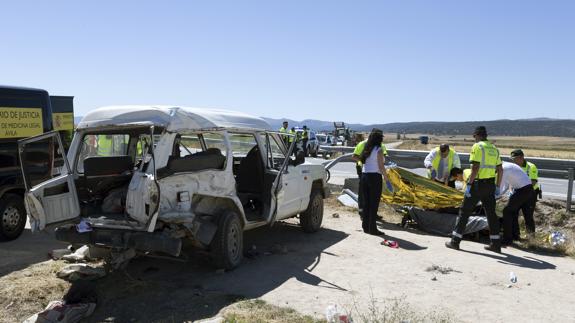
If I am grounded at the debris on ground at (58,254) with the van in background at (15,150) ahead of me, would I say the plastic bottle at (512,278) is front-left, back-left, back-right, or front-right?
back-right

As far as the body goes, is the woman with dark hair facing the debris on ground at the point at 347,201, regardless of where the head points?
no

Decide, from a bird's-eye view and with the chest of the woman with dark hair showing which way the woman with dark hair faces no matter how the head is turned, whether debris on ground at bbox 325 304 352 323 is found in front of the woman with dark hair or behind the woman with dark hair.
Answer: behind

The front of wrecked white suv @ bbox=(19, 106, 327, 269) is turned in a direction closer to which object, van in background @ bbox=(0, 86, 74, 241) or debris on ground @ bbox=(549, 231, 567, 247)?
the debris on ground

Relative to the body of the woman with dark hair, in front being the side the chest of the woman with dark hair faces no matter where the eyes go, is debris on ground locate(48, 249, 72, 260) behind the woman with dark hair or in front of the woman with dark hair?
behind

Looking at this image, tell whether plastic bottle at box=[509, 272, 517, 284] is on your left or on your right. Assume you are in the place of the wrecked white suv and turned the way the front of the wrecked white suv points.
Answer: on your right

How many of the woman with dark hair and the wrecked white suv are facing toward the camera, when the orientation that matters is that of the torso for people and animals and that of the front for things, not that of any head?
0

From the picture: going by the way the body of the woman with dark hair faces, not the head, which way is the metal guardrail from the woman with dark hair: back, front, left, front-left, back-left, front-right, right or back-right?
front

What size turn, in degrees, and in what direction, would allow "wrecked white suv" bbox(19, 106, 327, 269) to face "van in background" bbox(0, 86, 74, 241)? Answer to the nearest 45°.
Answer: approximately 90° to its left

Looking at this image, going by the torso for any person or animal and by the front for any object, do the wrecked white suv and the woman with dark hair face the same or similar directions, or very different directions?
same or similar directions

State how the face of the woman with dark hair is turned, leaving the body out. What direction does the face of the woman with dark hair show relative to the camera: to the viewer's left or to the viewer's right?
to the viewer's right

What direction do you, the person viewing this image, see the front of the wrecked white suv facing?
facing away from the viewer and to the right of the viewer

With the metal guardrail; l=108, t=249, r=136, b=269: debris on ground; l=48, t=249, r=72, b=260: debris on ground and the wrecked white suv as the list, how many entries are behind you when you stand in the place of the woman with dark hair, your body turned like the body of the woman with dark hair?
3

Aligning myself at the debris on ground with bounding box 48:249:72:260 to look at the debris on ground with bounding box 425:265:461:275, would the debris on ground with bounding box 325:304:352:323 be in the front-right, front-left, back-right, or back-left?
front-right

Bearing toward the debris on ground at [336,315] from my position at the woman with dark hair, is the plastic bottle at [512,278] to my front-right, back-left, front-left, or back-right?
front-left

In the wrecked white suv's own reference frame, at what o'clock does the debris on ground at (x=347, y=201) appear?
The debris on ground is roughly at 12 o'clock from the wrecked white suv.

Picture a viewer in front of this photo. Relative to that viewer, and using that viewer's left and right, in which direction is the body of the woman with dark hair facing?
facing away from the viewer and to the right of the viewer
